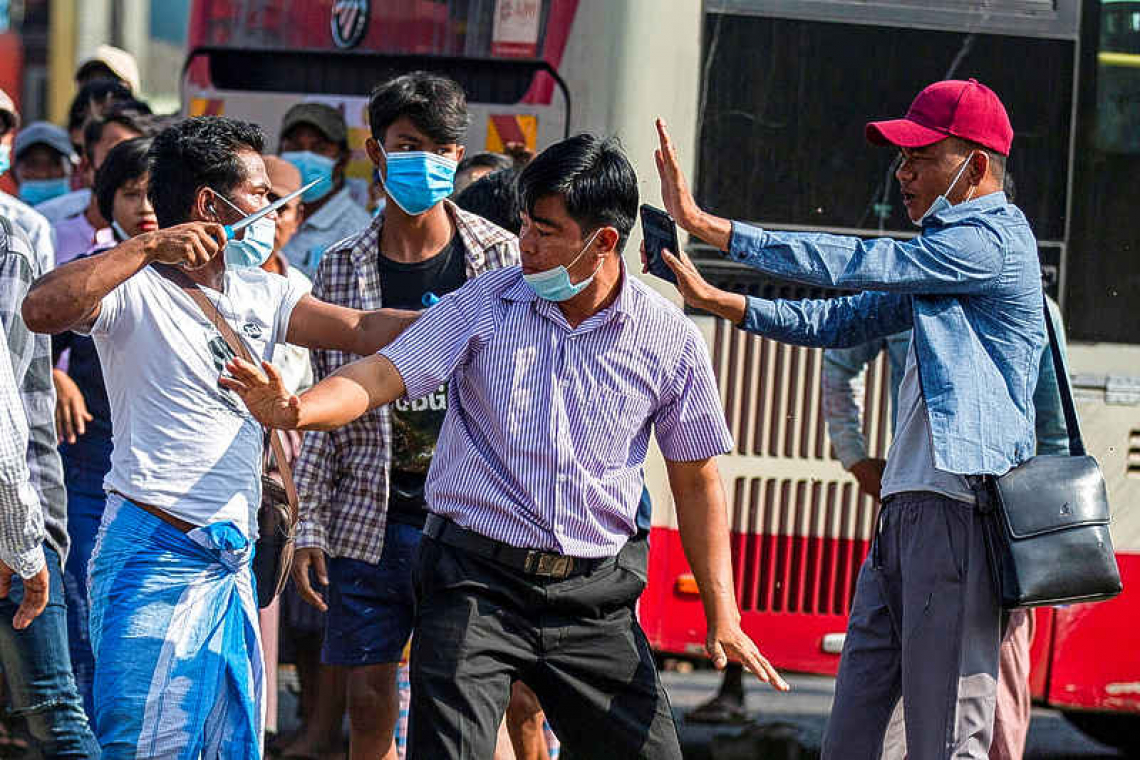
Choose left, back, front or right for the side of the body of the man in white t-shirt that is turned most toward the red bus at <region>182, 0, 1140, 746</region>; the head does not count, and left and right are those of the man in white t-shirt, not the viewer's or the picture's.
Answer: left

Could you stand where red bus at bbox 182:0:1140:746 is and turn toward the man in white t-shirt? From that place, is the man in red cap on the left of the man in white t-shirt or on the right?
left

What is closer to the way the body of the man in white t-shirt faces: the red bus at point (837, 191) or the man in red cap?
the man in red cap

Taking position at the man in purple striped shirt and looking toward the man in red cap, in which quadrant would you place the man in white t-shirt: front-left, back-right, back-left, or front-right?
back-left

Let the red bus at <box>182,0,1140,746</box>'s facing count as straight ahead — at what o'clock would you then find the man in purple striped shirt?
The man in purple striped shirt is roughly at 5 o'clock from the red bus.

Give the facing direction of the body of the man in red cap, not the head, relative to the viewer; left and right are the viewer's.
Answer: facing to the left of the viewer

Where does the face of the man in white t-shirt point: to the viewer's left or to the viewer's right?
to the viewer's right

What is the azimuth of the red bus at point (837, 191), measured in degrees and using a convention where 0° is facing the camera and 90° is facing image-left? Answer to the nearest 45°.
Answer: approximately 225°

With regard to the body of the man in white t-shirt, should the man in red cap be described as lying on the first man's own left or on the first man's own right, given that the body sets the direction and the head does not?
on the first man's own left

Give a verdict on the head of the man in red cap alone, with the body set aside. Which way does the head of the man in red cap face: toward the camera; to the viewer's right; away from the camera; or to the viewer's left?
to the viewer's left
